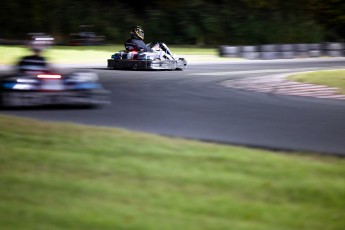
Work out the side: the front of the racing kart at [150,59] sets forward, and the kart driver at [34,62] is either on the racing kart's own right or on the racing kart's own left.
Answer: on the racing kart's own right

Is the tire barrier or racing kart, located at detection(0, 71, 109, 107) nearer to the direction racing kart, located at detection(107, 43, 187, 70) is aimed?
the tire barrier

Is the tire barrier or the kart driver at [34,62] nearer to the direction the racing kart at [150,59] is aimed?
the tire barrier

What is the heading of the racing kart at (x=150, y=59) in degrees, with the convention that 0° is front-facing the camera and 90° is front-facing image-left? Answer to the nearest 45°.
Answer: approximately 270°

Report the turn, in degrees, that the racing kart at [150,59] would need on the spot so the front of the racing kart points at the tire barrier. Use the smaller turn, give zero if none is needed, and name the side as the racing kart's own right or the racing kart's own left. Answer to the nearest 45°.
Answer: approximately 45° to the racing kart's own left

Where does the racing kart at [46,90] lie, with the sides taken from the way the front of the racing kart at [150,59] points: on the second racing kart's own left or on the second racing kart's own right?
on the second racing kart's own right

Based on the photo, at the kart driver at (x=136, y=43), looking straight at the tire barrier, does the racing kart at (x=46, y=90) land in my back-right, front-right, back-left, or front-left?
back-right
